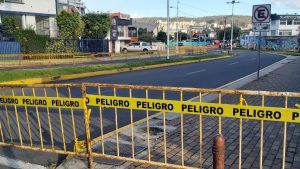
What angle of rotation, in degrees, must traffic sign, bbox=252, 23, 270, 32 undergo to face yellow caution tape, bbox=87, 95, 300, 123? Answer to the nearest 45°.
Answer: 0° — it already faces it

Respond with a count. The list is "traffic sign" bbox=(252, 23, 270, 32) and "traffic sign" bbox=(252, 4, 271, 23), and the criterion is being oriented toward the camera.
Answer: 2

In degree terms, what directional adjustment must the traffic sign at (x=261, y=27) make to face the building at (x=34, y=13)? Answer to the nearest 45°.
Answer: approximately 135° to its right

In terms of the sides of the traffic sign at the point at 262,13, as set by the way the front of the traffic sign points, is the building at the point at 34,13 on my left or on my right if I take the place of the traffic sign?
on my right

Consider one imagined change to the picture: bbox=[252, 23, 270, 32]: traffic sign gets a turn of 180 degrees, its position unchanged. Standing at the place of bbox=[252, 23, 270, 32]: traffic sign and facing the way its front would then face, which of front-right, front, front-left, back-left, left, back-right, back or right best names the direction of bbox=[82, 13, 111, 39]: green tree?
front-left

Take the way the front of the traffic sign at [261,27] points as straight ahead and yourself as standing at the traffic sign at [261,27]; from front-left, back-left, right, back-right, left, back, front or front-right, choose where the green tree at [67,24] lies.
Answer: back-right

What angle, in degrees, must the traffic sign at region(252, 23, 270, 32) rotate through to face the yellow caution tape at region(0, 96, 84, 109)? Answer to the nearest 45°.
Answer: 0° — it already faces it

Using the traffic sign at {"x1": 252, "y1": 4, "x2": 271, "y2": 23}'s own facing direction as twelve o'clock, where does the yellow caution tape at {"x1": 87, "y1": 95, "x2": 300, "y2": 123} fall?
The yellow caution tape is roughly at 12 o'clock from the traffic sign.

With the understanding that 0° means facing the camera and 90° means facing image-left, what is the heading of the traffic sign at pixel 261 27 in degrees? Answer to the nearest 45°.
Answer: approximately 0°

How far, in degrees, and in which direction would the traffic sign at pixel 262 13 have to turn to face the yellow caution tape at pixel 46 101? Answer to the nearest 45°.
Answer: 0° — it already faces it

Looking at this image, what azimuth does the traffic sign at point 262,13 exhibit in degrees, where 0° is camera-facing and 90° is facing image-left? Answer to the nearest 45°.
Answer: approximately 0°
